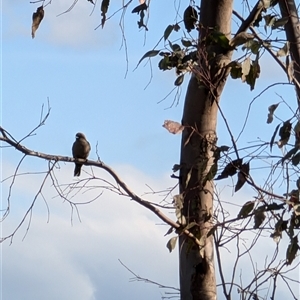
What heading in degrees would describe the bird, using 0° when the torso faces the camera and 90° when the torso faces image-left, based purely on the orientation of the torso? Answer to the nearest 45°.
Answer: approximately 0°

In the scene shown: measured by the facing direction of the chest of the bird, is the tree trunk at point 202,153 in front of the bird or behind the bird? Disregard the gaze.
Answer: in front

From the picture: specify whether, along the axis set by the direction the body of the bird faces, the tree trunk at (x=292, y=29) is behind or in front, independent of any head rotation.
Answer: in front
